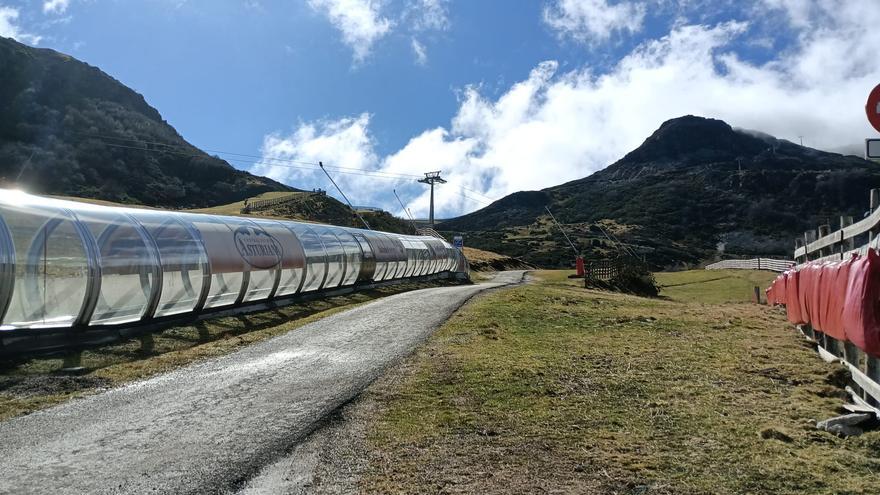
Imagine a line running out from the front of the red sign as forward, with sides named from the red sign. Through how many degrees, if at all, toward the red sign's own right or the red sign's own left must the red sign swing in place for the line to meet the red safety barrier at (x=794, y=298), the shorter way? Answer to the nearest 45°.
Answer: approximately 180°

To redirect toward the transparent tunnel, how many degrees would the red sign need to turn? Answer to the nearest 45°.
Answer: approximately 90° to its right

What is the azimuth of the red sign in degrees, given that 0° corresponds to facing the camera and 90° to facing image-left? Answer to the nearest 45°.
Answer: approximately 0°
